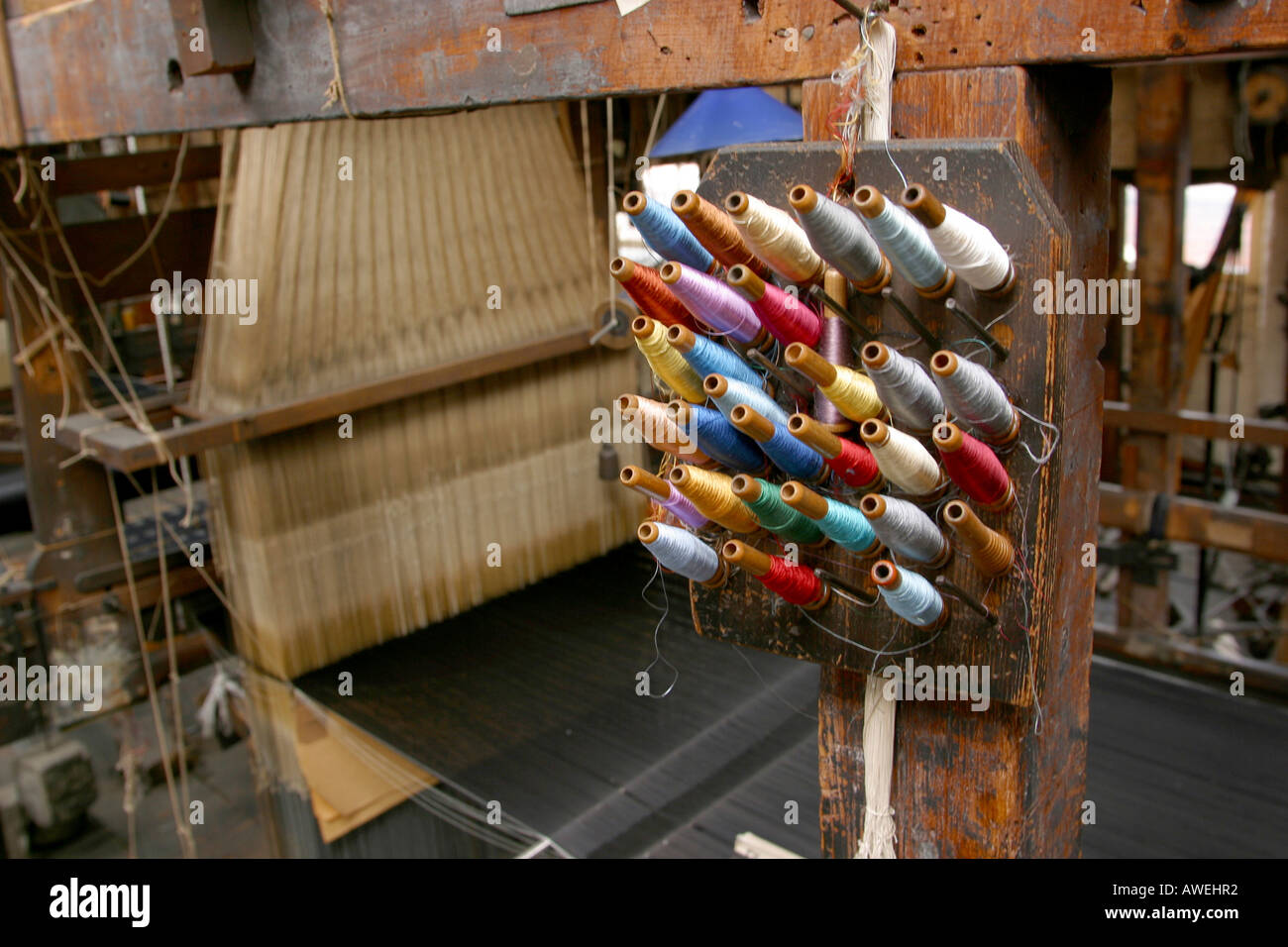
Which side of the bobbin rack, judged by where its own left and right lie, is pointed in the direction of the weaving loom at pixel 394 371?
right

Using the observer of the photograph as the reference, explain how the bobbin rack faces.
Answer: facing the viewer and to the left of the viewer
